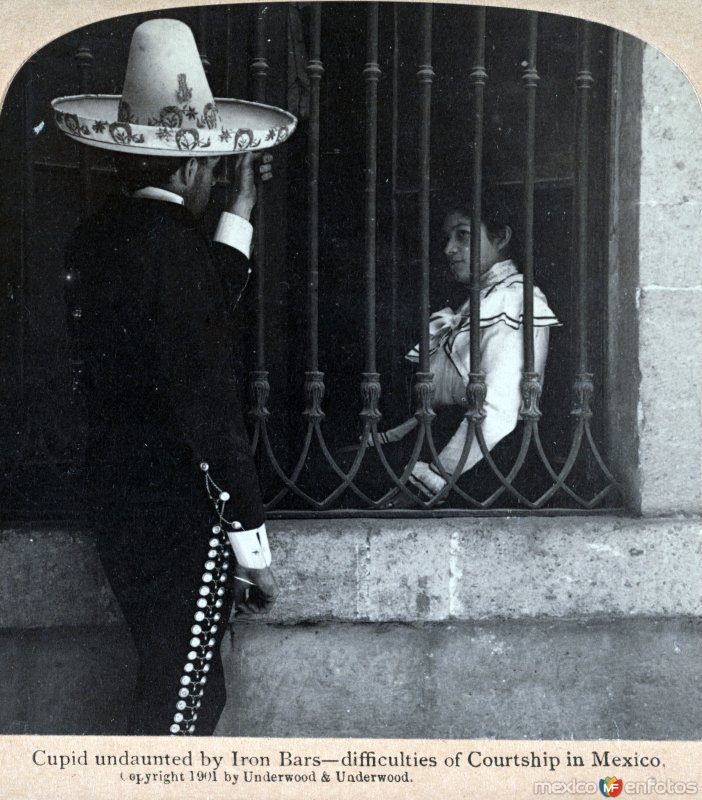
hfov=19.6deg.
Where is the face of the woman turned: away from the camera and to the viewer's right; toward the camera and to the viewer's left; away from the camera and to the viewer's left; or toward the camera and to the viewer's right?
toward the camera and to the viewer's left

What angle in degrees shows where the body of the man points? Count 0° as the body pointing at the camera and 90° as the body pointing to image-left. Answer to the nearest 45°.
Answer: approximately 225°

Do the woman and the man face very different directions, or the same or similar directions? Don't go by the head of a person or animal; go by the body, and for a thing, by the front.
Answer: very different directions

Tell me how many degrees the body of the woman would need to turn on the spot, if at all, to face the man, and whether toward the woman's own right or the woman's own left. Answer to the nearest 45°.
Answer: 0° — they already face them

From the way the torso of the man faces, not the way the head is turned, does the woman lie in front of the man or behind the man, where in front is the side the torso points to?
in front

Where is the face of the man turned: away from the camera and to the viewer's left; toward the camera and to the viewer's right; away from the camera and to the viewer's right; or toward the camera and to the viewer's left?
away from the camera and to the viewer's right
